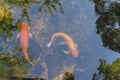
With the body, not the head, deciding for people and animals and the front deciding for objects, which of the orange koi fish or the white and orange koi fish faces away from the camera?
the orange koi fish

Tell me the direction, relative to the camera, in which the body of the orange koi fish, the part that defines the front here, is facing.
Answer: away from the camera

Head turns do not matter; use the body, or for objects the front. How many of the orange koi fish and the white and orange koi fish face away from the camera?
1

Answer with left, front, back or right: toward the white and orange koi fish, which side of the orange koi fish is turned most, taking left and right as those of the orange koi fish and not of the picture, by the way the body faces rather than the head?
right
